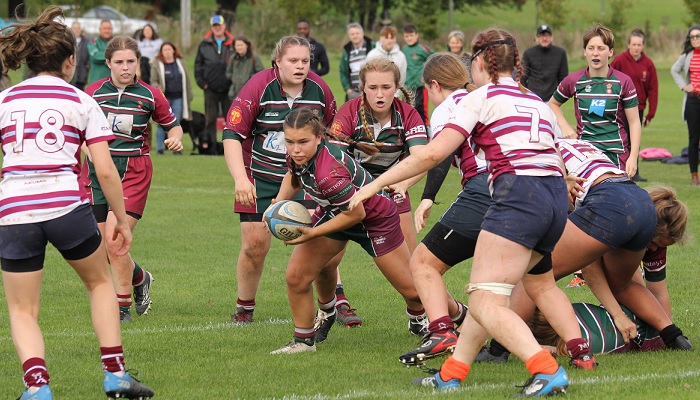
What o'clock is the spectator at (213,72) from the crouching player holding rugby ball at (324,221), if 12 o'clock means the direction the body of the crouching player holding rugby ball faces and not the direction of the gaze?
The spectator is roughly at 4 o'clock from the crouching player holding rugby ball.

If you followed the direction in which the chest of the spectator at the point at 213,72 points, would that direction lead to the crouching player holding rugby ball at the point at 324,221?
yes
